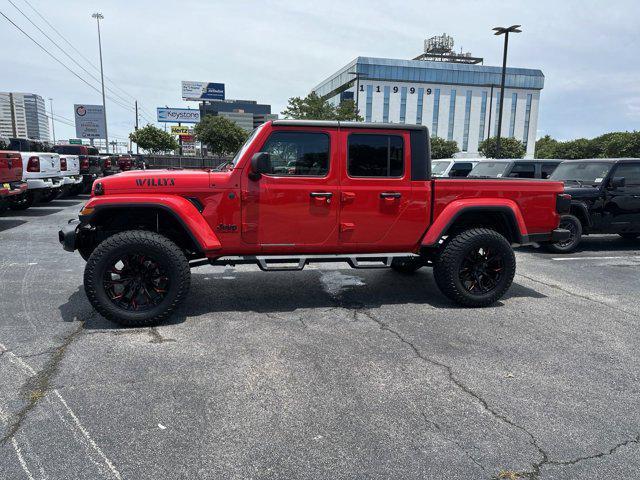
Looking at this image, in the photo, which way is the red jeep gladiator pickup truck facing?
to the viewer's left

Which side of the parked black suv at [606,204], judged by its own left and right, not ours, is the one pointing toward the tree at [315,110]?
right

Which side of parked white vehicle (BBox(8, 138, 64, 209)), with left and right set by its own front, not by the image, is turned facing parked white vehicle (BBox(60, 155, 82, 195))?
right

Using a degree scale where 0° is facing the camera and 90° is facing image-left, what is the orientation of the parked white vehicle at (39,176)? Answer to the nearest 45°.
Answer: approximately 135°

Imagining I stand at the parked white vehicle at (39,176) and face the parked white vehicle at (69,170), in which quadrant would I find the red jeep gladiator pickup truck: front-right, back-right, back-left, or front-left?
back-right

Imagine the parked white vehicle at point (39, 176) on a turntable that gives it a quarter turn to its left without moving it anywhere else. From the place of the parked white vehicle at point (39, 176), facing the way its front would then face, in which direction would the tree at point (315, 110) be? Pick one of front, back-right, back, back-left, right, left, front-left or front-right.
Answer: back

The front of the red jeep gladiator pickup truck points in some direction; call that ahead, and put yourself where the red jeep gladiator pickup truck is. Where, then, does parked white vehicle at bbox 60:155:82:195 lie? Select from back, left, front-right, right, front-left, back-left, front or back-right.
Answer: front-right

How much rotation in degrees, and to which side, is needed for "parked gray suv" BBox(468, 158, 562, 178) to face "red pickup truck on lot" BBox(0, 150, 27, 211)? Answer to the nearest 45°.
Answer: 0° — it already faces it

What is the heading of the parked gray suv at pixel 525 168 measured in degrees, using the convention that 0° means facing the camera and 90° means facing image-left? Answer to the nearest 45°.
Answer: approximately 45°

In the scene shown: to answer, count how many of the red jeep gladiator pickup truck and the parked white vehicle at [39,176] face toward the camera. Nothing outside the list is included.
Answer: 0

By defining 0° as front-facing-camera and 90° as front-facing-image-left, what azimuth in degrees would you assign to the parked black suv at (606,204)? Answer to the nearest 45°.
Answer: approximately 45°
